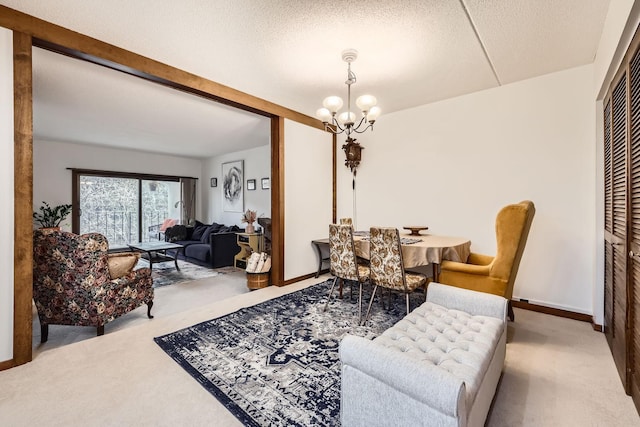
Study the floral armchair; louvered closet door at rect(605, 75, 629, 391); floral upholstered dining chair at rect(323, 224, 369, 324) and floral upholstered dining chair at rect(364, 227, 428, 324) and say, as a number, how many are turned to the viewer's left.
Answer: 1

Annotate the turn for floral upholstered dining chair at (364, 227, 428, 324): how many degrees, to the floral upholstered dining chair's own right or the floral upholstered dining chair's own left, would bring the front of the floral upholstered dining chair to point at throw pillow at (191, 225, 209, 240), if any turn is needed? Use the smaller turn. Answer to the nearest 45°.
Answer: approximately 90° to the floral upholstered dining chair's own left

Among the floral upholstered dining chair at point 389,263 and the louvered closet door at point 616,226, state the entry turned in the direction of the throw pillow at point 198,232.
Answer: the louvered closet door

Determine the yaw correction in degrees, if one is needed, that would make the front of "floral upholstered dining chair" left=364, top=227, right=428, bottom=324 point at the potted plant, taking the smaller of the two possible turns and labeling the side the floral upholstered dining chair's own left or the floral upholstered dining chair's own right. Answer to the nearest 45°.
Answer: approximately 135° to the floral upholstered dining chair's own left

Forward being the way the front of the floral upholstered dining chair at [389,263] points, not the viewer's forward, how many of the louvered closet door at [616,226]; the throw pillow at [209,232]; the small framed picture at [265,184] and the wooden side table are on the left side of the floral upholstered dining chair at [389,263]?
3

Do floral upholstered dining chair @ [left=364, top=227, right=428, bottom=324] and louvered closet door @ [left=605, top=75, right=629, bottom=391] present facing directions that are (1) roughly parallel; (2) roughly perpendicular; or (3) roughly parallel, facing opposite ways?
roughly perpendicular

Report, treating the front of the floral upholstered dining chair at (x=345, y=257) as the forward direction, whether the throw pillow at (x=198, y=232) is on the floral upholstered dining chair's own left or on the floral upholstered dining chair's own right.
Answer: on the floral upholstered dining chair's own left

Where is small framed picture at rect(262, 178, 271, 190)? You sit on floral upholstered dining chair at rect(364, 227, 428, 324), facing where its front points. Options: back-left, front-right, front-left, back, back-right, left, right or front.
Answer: left

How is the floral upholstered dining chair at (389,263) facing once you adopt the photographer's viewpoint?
facing away from the viewer and to the right of the viewer

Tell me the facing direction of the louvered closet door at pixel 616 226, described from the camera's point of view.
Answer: facing to the left of the viewer

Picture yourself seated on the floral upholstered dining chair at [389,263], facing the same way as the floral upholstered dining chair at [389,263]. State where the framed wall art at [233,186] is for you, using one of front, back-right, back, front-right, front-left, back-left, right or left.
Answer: left

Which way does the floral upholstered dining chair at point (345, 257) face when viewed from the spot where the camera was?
facing away from the viewer and to the right of the viewer
